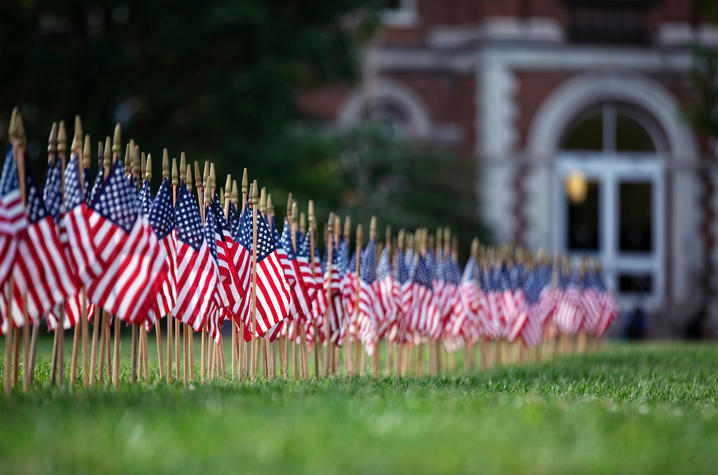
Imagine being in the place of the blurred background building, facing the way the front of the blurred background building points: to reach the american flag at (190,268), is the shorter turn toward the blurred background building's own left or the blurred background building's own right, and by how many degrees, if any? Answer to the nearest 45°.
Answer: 0° — it already faces it

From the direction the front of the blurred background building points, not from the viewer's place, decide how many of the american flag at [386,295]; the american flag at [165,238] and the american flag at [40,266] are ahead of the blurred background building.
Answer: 3

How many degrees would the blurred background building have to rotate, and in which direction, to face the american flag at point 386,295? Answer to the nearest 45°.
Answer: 0° — it already faces it

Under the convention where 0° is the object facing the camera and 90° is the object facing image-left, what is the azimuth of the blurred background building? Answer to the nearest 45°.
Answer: approximately 0°

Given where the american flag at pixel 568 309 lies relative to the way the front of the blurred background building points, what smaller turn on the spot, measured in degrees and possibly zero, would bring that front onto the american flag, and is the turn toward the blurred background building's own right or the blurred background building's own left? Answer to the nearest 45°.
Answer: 0° — it already faces it

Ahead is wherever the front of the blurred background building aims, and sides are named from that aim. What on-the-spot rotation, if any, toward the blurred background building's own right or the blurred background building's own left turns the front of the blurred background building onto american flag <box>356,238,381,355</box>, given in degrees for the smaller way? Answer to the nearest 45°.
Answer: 0° — it already faces it

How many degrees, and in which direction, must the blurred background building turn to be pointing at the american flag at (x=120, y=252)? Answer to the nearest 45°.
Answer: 0° — it already faces it

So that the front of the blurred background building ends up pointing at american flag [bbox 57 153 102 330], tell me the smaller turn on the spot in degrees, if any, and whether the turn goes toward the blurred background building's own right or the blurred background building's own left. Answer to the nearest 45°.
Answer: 0° — it already faces it
